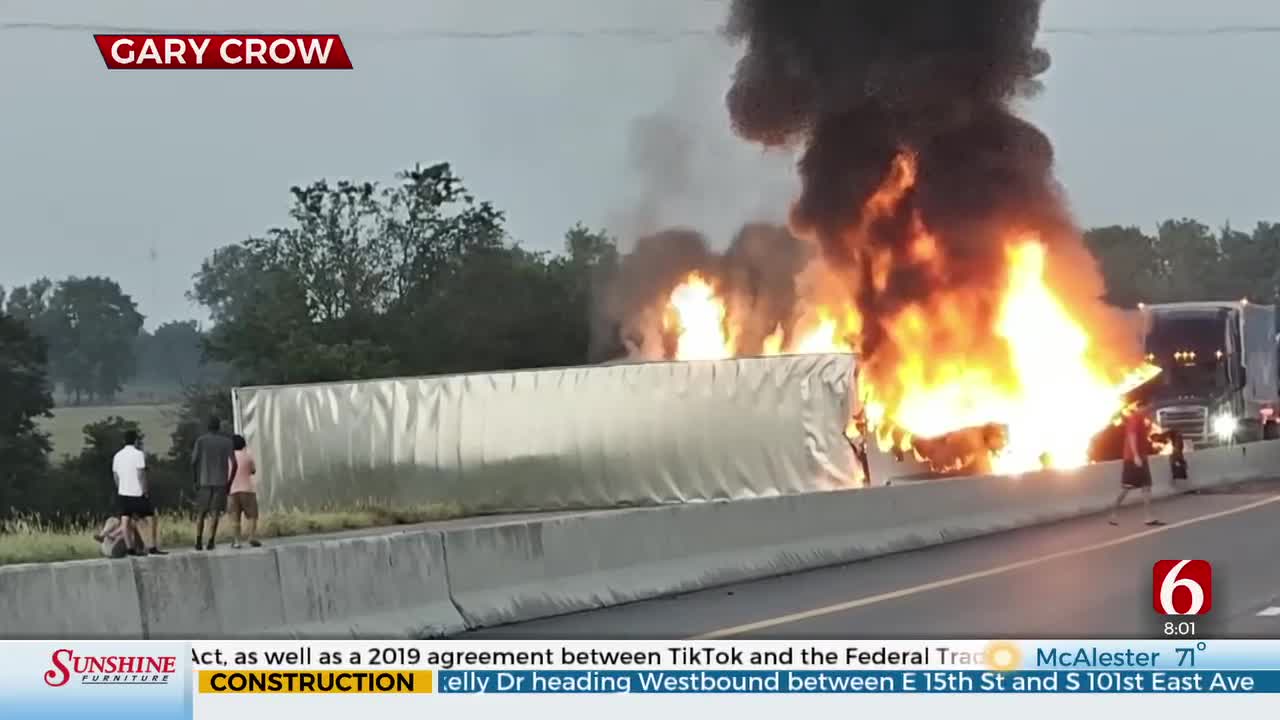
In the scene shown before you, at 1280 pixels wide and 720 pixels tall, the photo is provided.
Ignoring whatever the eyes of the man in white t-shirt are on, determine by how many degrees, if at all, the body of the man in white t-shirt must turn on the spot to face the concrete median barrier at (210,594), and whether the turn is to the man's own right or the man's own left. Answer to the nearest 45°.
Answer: approximately 135° to the man's own right

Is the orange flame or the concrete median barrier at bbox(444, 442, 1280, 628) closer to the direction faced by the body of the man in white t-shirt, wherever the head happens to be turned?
the orange flame

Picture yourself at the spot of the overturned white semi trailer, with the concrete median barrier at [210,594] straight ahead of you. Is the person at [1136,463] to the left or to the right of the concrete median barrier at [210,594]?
left

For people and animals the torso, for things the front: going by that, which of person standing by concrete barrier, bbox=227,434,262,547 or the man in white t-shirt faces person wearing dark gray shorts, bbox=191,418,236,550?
the man in white t-shirt

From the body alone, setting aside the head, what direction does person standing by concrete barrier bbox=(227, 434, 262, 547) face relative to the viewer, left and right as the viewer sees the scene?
facing away from the viewer and to the right of the viewer

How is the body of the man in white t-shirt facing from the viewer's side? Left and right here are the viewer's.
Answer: facing away from the viewer and to the right of the viewer

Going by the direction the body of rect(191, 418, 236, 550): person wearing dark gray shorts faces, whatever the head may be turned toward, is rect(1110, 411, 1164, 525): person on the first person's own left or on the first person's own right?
on the first person's own right

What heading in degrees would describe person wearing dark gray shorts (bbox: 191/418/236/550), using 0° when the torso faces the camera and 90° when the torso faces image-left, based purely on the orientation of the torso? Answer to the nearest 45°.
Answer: approximately 180°

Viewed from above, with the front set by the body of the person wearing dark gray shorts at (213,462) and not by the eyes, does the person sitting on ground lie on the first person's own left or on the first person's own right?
on the first person's own left

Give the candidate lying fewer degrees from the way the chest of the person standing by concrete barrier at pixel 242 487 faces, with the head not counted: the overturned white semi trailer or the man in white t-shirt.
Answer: the overturned white semi trailer

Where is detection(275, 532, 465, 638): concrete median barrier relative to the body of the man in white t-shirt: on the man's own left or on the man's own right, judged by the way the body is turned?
on the man's own right

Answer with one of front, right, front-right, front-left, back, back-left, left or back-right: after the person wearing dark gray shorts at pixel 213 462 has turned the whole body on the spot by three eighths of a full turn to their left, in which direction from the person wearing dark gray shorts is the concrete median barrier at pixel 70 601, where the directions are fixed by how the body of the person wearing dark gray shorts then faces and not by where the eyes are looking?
front-left
